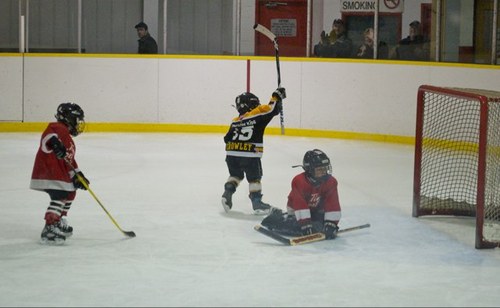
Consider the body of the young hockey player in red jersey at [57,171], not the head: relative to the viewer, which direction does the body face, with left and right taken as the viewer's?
facing to the right of the viewer

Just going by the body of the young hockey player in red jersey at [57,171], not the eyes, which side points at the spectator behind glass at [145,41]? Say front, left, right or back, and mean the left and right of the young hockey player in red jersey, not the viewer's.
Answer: left

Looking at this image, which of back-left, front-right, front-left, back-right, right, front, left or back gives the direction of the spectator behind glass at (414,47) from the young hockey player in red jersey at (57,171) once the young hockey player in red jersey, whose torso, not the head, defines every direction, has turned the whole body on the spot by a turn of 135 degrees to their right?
back

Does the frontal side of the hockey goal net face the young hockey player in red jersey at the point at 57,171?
yes

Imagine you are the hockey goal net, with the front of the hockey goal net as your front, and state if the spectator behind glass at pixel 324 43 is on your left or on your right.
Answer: on your right

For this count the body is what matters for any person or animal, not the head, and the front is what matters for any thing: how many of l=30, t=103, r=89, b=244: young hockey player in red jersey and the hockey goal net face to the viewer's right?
1

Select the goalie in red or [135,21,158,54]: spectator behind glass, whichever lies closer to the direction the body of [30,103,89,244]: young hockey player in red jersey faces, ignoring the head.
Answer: the goalie in red

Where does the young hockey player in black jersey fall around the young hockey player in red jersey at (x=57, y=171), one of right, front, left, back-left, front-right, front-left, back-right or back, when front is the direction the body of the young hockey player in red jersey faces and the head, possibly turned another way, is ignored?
front-left

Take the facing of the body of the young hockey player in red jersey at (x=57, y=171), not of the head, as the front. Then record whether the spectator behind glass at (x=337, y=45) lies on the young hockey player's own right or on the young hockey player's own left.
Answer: on the young hockey player's own left

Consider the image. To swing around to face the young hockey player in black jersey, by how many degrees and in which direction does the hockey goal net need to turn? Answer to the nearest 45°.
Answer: approximately 45° to its right

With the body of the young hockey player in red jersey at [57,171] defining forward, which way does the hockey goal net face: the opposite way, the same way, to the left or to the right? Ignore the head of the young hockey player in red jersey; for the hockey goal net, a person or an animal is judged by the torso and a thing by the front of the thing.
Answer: the opposite way

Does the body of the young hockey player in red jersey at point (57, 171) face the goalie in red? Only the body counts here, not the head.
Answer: yes

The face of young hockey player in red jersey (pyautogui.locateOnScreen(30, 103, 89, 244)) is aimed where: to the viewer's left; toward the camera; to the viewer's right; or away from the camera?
to the viewer's right

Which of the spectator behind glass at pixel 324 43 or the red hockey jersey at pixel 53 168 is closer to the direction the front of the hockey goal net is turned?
the red hockey jersey
